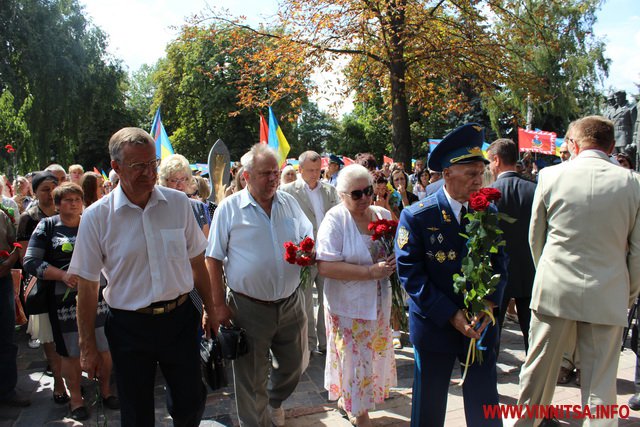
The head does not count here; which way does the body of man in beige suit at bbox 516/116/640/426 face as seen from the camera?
away from the camera

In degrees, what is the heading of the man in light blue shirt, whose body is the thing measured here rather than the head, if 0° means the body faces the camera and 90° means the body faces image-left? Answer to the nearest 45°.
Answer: approximately 315°

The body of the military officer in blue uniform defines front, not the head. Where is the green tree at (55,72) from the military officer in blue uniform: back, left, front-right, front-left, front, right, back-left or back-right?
back

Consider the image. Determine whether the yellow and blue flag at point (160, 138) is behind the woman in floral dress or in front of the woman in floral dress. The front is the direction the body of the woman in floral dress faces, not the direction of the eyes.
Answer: behind

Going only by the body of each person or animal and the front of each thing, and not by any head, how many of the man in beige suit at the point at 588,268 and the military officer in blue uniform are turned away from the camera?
1

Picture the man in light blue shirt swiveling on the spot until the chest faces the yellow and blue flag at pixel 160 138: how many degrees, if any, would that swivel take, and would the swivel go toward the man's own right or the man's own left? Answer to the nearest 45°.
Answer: approximately 135° to the man's own left

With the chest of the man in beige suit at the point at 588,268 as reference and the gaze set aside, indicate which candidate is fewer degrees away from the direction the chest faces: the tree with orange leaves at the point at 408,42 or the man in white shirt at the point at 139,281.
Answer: the tree with orange leaves

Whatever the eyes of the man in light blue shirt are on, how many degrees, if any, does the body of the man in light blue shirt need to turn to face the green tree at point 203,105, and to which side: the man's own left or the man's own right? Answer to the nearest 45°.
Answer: approximately 135° to the man's own left

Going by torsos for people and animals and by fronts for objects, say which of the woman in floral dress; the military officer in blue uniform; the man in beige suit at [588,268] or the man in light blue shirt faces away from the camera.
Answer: the man in beige suit

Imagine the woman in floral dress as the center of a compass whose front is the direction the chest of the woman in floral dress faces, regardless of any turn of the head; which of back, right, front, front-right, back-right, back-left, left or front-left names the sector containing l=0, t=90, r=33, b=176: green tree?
back

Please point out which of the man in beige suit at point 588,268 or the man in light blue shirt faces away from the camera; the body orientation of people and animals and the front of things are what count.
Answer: the man in beige suit

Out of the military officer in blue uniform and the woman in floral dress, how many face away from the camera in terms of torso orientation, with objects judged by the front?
0

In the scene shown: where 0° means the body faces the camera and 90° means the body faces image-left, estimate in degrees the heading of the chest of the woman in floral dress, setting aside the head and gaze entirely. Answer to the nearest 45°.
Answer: approximately 315°

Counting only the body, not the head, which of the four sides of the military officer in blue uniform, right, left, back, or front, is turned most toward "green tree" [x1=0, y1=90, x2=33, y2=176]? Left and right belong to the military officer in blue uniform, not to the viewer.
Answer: back
